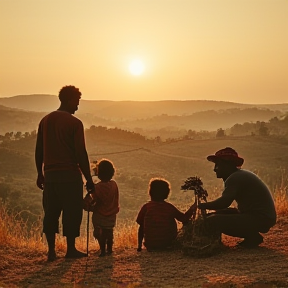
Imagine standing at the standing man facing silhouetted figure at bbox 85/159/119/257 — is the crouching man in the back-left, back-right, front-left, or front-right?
front-right

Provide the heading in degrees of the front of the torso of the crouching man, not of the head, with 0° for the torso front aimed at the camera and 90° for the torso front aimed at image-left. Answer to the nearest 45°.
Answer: approximately 90°

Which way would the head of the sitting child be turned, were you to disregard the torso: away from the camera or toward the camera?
away from the camera

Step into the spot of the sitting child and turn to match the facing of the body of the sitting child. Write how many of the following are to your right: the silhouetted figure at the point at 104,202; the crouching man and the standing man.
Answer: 1

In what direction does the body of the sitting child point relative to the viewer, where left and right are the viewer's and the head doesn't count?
facing away from the viewer

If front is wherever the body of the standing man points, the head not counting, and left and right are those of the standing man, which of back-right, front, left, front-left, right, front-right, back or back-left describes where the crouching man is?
front-right

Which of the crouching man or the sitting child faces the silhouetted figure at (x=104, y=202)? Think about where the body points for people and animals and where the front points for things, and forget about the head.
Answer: the crouching man

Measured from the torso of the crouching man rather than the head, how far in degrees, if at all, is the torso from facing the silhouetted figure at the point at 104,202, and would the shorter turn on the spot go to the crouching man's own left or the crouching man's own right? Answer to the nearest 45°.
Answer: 0° — they already face them

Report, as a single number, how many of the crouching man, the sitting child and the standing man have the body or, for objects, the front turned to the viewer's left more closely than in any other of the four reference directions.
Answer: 1

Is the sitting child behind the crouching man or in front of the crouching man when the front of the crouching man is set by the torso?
in front

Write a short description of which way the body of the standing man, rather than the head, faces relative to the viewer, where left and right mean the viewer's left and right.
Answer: facing away from the viewer and to the right of the viewer

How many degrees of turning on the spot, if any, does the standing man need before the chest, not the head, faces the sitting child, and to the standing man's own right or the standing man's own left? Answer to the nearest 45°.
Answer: approximately 45° to the standing man's own right

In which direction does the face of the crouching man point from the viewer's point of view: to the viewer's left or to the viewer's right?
to the viewer's left

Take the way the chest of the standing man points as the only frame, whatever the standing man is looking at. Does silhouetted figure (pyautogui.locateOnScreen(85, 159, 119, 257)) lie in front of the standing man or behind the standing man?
in front

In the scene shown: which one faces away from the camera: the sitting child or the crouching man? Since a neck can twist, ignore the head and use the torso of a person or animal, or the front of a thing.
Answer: the sitting child
